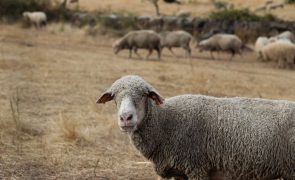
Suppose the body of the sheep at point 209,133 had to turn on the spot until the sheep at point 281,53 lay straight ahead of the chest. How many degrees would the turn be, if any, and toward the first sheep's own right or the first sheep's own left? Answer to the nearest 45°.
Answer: approximately 90° to the first sheep's own right

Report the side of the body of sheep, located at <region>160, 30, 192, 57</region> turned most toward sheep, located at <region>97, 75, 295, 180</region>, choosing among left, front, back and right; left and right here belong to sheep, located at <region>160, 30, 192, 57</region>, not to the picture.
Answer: left

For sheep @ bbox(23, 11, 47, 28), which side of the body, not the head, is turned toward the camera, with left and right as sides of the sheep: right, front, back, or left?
left

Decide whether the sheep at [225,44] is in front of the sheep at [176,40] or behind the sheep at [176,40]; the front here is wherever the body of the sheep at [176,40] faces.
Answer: behind

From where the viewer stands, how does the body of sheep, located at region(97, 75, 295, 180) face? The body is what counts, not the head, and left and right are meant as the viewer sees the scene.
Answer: facing to the left of the viewer

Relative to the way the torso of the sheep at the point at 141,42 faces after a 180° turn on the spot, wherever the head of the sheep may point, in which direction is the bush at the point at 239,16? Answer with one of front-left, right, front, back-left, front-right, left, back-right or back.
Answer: front-left

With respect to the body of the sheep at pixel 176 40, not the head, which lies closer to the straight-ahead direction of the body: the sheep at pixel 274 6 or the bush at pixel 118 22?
the bush

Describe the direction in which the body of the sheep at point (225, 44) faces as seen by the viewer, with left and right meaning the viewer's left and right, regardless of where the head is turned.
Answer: facing to the left of the viewer

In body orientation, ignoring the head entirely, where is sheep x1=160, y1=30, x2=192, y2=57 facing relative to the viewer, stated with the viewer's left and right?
facing to the left of the viewer

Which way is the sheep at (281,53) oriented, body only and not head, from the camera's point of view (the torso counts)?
to the viewer's left

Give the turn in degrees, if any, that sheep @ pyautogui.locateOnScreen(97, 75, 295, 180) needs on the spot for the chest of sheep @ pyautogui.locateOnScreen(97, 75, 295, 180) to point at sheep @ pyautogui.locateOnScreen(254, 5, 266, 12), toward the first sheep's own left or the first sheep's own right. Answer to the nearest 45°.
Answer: approximately 90° to the first sheep's own right

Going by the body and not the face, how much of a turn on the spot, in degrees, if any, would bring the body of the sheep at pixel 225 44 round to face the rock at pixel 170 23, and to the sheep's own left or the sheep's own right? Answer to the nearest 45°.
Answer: approximately 45° to the sheep's own right

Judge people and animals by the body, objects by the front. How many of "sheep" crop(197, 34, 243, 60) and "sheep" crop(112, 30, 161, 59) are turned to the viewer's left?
2
